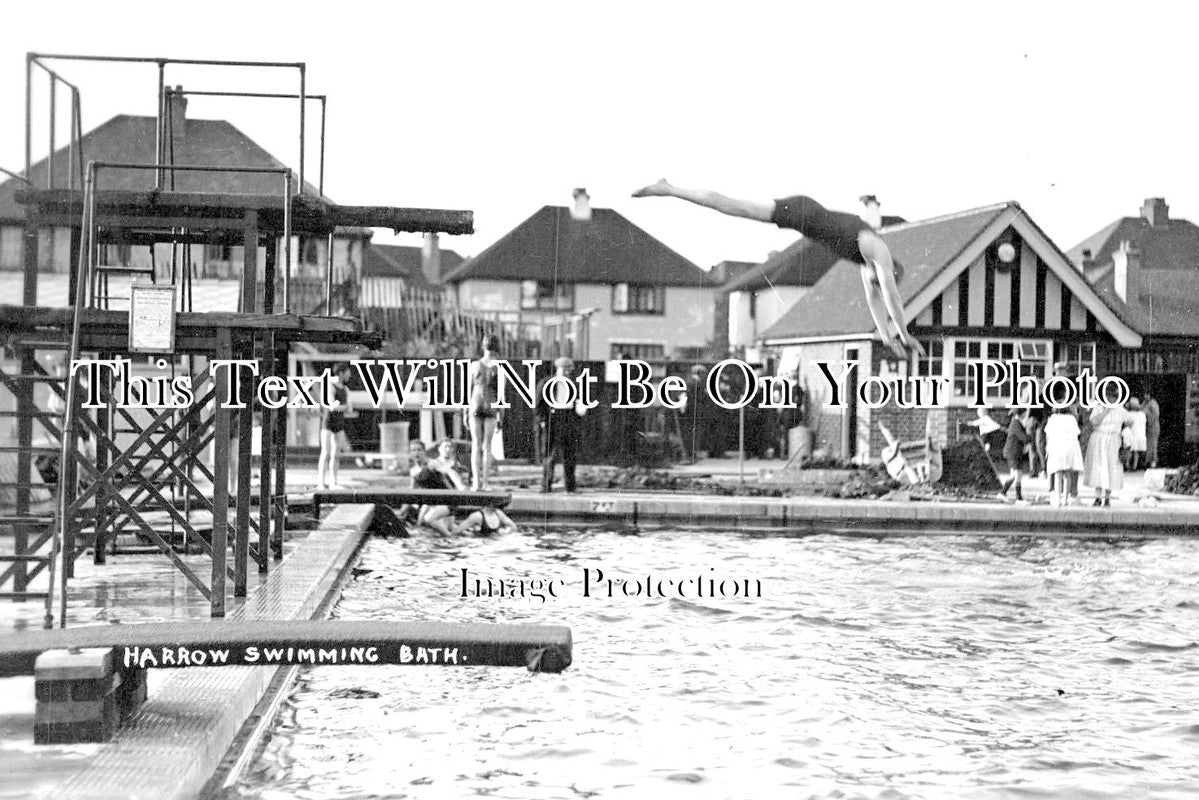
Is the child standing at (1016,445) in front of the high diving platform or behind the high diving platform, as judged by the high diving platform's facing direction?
in front

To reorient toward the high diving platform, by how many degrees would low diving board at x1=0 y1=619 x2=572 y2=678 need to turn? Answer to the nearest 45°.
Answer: approximately 90° to its left

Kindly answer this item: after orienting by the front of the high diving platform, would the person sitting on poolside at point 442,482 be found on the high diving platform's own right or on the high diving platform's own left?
on the high diving platform's own left

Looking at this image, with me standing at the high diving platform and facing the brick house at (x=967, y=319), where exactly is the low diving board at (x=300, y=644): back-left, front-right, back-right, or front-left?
back-right

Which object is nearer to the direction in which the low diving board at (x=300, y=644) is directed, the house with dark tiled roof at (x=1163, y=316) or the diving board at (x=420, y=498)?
the house with dark tiled roof

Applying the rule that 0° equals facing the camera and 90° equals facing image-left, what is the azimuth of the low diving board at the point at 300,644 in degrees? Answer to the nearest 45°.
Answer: approximately 270°

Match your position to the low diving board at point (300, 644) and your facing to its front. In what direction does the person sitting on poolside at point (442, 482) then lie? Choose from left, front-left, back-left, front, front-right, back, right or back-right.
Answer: left

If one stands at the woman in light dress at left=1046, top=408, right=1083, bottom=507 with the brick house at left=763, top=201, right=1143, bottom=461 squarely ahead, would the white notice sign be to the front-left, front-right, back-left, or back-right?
back-left

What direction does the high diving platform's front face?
to the viewer's right

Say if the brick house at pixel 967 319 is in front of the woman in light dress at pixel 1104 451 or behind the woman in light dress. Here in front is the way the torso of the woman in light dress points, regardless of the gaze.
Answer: in front

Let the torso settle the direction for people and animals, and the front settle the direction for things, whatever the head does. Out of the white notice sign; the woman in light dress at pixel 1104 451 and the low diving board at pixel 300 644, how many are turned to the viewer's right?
1
